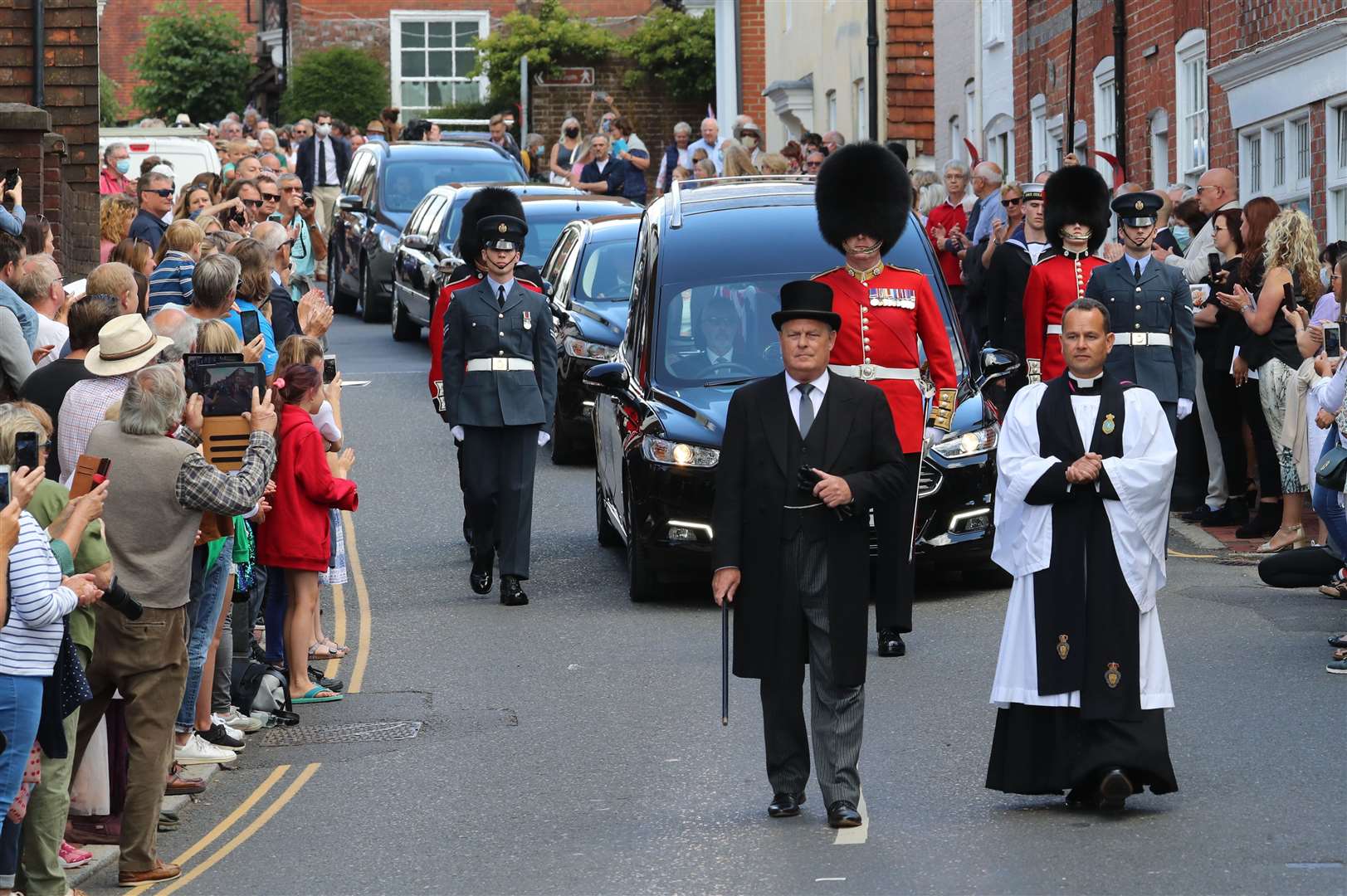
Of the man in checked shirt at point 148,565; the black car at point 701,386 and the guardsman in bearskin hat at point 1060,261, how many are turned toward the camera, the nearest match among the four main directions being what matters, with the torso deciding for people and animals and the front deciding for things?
2

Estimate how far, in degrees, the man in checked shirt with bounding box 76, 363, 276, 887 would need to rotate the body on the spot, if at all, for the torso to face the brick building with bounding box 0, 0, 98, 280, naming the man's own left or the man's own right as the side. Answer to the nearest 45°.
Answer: approximately 45° to the man's own left

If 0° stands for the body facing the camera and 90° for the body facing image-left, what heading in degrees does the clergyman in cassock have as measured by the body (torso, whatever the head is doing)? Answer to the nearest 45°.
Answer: approximately 0°

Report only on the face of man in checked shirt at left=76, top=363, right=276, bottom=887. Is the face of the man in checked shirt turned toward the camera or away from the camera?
away from the camera

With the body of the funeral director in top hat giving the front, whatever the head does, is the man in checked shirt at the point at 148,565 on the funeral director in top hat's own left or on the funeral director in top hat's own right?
on the funeral director in top hat's own right

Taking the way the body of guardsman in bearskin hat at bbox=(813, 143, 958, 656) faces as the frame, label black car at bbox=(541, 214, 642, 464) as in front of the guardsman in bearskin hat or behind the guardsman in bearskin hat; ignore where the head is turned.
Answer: behind
